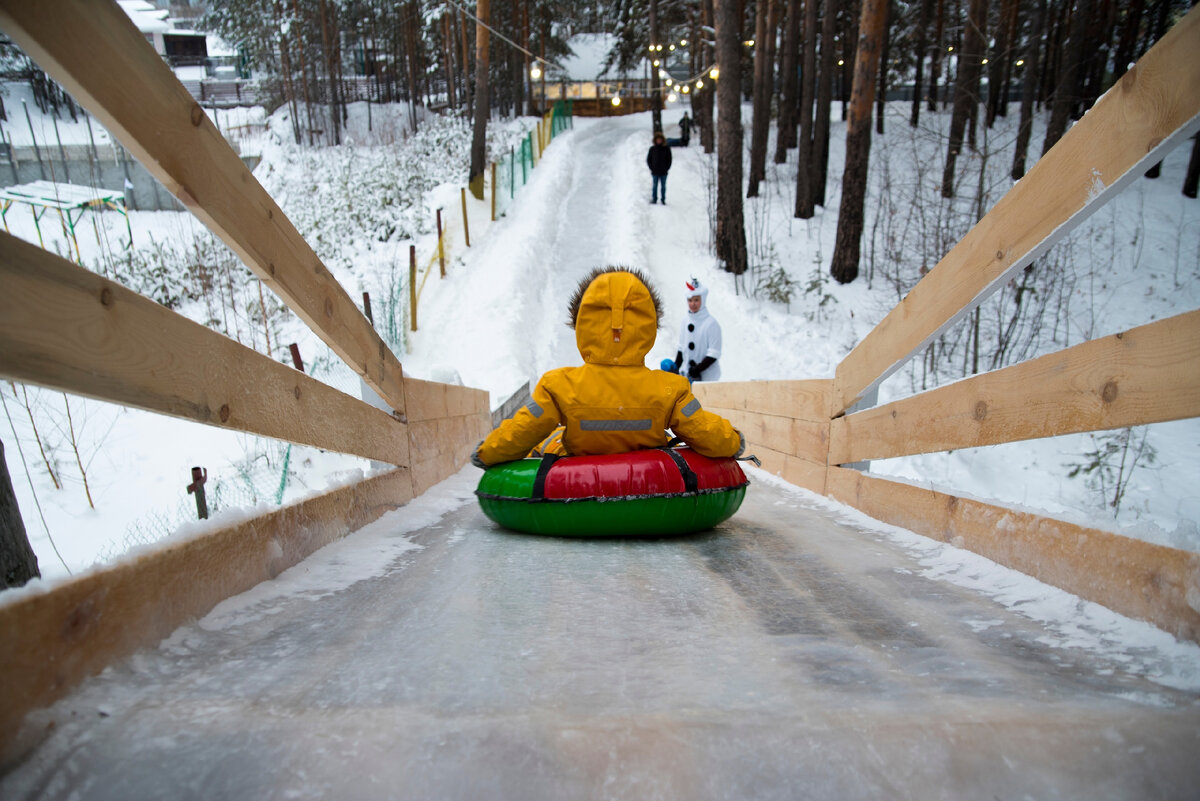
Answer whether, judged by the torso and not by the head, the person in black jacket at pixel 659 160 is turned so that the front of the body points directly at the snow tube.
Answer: yes

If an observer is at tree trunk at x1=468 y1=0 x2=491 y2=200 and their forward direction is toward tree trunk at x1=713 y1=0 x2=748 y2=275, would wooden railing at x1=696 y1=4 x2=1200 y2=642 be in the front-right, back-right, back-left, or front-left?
front-right

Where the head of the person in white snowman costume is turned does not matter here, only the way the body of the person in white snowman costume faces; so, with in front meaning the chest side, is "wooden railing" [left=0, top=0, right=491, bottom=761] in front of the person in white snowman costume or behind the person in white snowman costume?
in front

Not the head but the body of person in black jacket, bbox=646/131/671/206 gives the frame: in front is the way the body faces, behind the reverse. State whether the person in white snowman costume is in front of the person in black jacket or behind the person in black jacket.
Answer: in front

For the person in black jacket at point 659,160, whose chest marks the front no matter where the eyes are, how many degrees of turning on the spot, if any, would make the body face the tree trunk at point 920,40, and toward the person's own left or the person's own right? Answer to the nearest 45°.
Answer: approximately 135° to the person's own left

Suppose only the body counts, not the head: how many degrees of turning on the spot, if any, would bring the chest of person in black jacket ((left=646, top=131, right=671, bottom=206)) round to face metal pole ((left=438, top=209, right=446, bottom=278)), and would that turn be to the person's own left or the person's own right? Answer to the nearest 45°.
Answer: approximately 45° to the person's own right

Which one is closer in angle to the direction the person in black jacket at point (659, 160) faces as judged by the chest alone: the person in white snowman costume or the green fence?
the person in white snowman costume

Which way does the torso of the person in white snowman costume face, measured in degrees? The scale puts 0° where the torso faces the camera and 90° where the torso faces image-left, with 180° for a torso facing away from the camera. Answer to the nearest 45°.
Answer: approximately 45°

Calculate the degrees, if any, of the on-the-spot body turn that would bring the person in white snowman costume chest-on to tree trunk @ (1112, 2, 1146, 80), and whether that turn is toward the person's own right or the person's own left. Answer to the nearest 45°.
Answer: approximately 180°

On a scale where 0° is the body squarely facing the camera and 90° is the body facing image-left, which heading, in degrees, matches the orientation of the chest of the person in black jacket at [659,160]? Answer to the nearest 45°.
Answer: approximately 0°

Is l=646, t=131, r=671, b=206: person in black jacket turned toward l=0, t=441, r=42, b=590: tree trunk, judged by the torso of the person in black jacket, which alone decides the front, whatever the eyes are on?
yes
